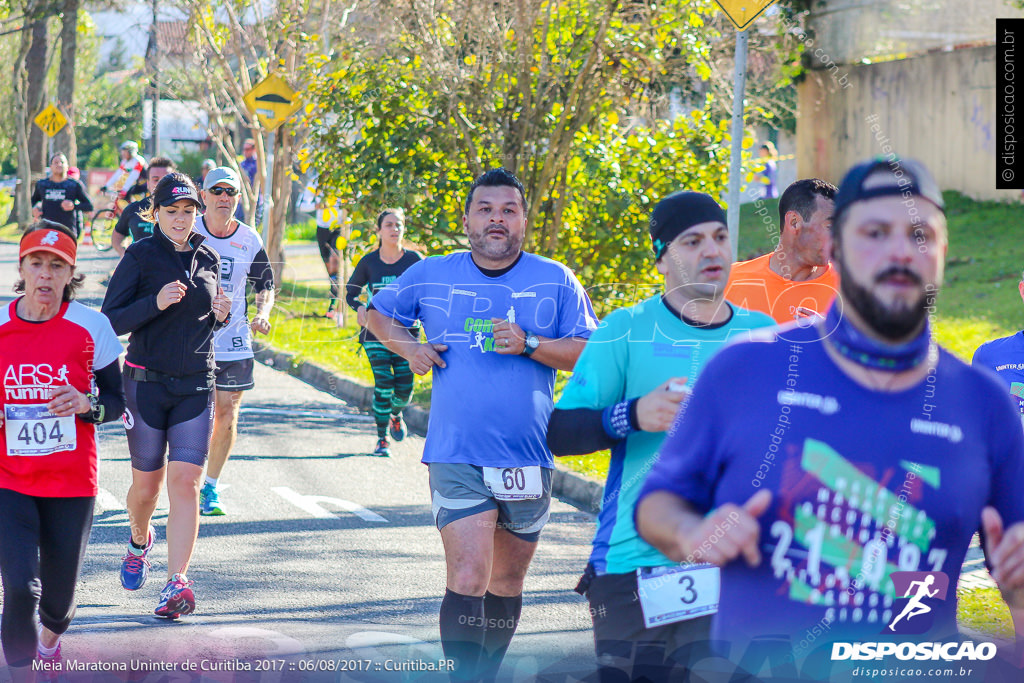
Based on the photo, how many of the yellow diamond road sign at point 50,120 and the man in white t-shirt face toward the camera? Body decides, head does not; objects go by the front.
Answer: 2

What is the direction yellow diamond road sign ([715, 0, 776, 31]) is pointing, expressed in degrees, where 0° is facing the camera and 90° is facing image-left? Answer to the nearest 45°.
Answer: approximately 0°

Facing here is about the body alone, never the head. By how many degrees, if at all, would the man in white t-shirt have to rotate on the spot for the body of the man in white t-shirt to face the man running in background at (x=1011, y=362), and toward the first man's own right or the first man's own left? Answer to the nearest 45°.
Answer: approximately 45° to the first man's own left

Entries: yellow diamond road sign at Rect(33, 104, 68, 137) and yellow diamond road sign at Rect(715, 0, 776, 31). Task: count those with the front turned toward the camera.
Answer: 2

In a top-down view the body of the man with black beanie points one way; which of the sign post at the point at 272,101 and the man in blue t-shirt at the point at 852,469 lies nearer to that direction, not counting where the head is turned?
the man in blue t-shirt

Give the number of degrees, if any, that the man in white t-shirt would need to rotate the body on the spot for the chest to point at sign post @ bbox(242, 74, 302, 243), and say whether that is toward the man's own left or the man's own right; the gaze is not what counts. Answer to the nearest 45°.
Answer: approximately 180°

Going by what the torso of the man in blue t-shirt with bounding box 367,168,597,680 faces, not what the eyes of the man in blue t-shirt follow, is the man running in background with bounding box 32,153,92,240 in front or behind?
behind
